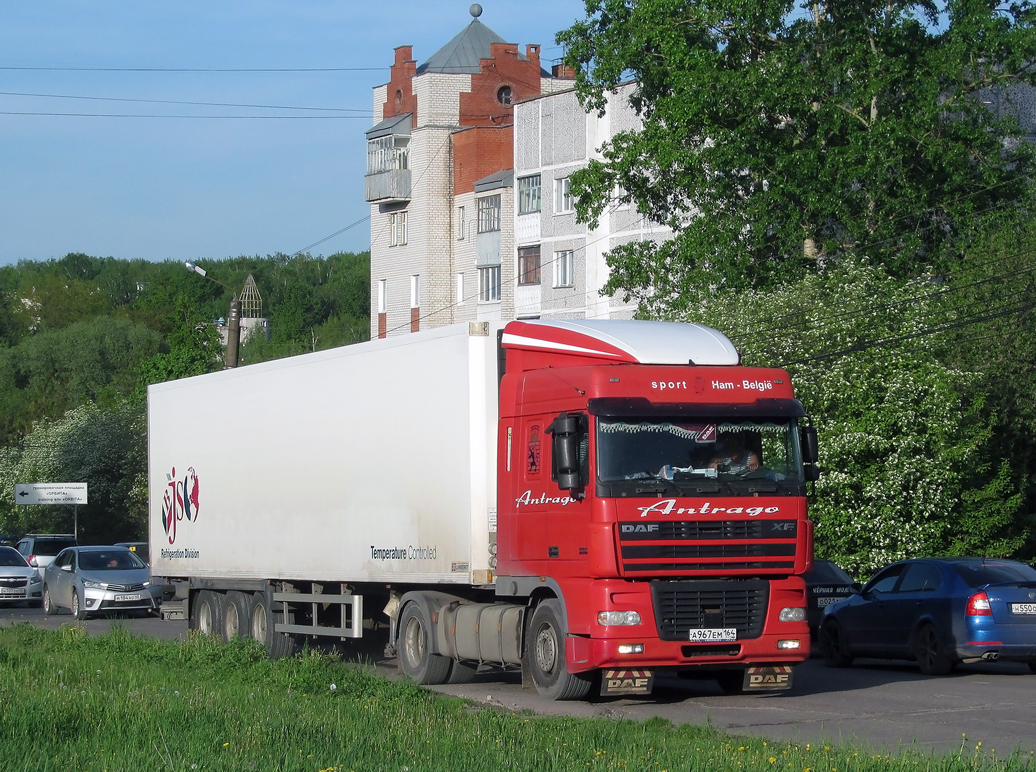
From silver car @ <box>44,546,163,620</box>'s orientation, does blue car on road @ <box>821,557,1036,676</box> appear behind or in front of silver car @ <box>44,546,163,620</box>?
in front

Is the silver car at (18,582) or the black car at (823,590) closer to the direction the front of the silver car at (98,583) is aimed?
the black car

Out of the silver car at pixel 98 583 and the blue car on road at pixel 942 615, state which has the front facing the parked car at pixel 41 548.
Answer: the blue car on road at pixel 942 615

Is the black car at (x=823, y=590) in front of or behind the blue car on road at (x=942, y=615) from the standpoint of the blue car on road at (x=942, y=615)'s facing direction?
in front

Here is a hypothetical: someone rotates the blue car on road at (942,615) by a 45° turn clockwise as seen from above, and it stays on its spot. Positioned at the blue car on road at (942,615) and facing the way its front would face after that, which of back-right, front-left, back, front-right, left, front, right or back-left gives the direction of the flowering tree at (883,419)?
front

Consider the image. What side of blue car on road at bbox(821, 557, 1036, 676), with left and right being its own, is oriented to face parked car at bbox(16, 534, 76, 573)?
front

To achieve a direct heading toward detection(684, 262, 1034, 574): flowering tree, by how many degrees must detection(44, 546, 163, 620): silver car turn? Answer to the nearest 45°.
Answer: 0° — it already faces it

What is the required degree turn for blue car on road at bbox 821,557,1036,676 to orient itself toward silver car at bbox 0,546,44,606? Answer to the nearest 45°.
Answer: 0° — it already faces it

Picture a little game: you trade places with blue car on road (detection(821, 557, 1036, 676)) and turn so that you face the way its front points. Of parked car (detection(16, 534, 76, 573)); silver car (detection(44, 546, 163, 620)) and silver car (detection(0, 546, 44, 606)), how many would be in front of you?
3

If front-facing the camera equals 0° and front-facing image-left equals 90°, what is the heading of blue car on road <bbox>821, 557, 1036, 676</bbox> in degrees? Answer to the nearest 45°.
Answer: approximately 135°

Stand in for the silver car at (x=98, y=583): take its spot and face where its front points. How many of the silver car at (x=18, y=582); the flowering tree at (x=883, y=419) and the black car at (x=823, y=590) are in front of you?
2

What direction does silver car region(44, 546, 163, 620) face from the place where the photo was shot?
facing the viewer and to the right of the viewer
